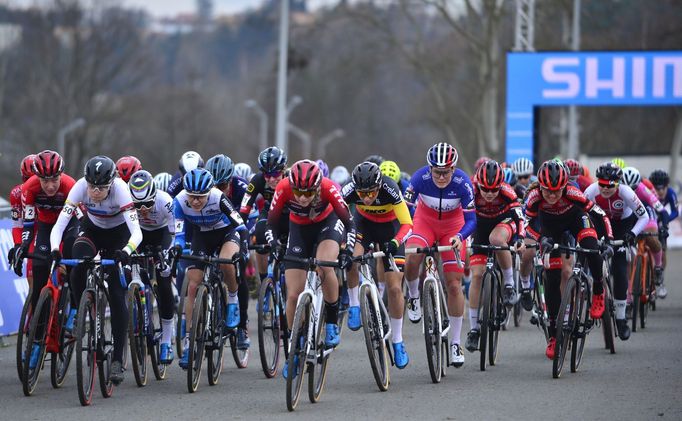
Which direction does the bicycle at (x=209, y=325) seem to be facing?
toward the camera

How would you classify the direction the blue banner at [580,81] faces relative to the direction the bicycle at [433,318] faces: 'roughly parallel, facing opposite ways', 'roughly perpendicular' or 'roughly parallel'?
roughly parallel

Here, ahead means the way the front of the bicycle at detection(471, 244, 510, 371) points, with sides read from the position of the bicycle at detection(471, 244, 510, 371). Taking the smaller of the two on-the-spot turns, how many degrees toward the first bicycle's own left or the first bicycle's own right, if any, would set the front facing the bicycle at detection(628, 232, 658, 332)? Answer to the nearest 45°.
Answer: approximately 135° to the first bicycle's own left

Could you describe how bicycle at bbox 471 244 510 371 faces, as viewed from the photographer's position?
facing the viewer

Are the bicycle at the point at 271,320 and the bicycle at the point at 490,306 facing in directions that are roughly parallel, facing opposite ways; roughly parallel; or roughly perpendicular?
roughly parallel

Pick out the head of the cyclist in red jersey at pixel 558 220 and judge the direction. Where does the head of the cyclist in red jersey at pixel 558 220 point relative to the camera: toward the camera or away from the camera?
toward the camera

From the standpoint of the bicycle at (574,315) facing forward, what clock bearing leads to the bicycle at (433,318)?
the bicycle at (433,318) is roughly at 2 o'clock from the bicycle at (574,315).

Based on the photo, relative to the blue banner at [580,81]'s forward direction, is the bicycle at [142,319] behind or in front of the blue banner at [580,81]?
in front
